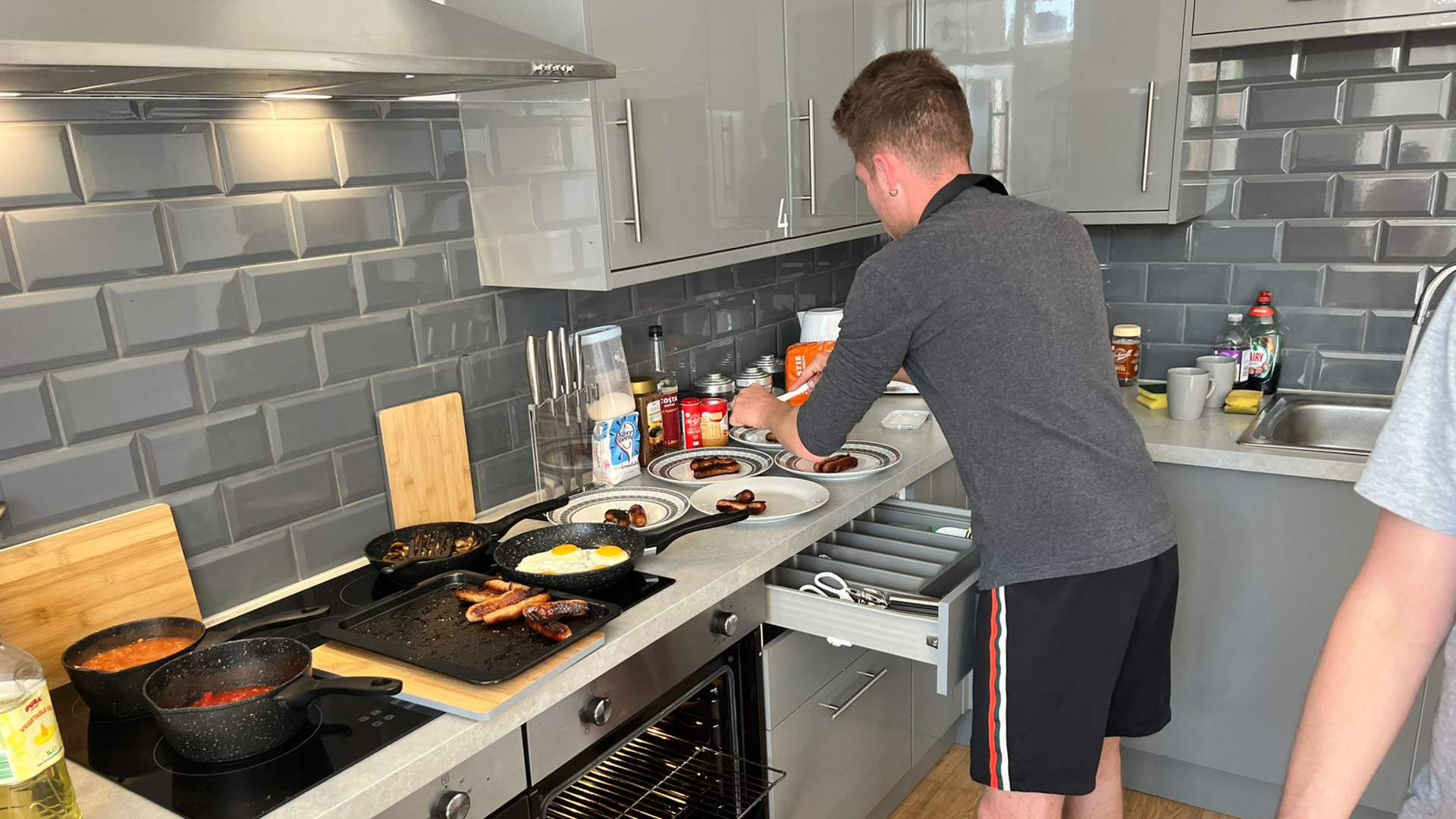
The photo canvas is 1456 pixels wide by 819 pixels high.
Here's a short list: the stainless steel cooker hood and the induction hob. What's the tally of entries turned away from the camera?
0

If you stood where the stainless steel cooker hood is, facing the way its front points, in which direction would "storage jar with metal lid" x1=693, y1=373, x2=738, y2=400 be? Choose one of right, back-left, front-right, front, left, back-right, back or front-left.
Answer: left

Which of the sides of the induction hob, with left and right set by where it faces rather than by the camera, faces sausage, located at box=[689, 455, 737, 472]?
left

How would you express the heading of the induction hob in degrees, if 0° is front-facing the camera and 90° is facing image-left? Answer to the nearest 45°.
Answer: approximately 315°

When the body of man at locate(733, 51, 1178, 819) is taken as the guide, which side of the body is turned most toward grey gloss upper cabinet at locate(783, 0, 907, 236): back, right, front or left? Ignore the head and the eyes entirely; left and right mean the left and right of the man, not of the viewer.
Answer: front

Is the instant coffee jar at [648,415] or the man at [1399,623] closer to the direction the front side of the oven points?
the man

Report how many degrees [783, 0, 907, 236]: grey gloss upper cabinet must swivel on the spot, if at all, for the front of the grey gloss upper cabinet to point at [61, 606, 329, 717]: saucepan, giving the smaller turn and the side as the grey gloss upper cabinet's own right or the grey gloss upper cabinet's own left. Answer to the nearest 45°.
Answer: approximately 90° to the grey gloss upper cabinet's own right

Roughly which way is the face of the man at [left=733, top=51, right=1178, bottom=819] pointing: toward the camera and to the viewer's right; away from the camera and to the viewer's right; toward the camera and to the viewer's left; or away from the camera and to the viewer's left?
away from the camera and to the viewer's left

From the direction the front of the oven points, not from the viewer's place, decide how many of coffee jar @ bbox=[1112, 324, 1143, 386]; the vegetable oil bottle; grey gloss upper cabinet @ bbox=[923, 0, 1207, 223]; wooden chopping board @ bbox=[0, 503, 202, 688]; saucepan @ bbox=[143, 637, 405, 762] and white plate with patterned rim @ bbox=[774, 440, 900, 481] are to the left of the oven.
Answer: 3

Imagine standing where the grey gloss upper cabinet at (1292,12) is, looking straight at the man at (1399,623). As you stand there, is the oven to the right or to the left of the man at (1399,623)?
right

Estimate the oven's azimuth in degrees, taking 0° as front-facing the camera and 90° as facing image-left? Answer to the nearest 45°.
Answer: approximately 315°
